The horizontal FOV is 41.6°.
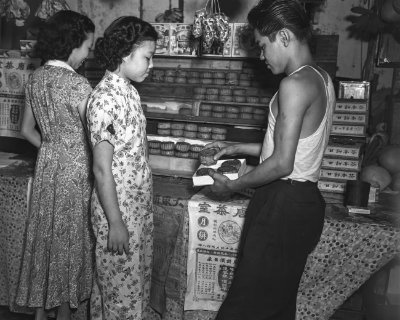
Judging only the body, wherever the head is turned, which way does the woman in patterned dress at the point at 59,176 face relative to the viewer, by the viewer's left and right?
facing away from the viewer and to the right of the viewer

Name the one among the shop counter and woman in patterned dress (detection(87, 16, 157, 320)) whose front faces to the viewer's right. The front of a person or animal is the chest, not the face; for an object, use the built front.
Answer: the woman in patterned dress

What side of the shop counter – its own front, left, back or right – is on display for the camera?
front

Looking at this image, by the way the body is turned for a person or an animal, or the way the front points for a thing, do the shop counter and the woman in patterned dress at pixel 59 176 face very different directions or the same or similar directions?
very different directions

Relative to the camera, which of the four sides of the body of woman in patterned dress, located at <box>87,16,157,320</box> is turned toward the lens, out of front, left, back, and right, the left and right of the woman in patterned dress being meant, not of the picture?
right

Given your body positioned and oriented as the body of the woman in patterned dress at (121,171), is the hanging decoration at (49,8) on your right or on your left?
on your left

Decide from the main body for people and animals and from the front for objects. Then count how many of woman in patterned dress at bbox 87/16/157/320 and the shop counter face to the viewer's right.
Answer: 1

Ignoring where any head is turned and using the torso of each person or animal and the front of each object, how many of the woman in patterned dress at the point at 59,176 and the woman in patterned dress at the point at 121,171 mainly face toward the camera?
0

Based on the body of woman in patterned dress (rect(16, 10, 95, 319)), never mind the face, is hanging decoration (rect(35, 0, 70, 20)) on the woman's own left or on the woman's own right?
on the woman's own left

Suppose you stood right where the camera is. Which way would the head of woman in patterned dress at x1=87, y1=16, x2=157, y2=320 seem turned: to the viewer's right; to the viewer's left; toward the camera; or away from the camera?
to the viewer's right
